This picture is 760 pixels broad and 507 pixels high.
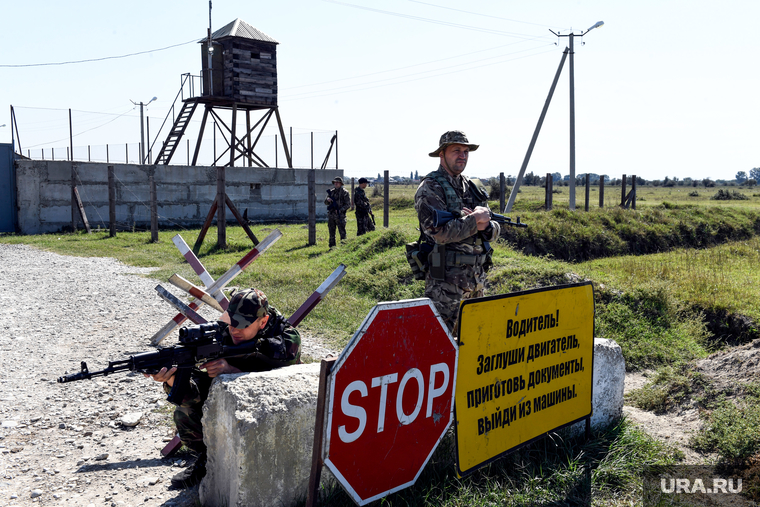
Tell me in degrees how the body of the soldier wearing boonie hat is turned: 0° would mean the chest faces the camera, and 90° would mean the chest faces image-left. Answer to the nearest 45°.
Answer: approximately 315°

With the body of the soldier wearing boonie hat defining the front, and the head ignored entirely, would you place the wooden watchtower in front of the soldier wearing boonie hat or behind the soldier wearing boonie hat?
behind

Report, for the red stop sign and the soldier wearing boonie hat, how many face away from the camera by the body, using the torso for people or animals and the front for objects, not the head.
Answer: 0

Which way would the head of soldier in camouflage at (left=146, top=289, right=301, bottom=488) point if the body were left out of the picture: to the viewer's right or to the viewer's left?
to the viewer's left

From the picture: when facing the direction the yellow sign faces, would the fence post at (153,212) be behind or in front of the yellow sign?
behind

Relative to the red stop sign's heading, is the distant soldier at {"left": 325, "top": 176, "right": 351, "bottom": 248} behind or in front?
behind

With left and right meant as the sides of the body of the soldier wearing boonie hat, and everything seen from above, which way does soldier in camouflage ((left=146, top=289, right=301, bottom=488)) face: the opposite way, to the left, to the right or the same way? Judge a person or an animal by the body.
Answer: to the right

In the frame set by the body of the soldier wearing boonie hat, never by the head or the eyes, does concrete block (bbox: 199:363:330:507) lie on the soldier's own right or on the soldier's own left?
on the soldier's own right

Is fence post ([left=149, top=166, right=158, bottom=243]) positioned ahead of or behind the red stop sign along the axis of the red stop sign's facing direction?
behind

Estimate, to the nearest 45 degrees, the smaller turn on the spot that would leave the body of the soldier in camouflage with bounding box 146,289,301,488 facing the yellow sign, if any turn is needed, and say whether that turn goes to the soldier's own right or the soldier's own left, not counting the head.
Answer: approximately 135° to the soldier's own left

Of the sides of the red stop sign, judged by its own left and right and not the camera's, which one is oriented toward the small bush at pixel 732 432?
left

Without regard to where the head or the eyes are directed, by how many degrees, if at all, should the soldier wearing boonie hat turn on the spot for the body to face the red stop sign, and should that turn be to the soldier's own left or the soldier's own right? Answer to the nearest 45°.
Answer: approximately 45° to the soldier's own right
